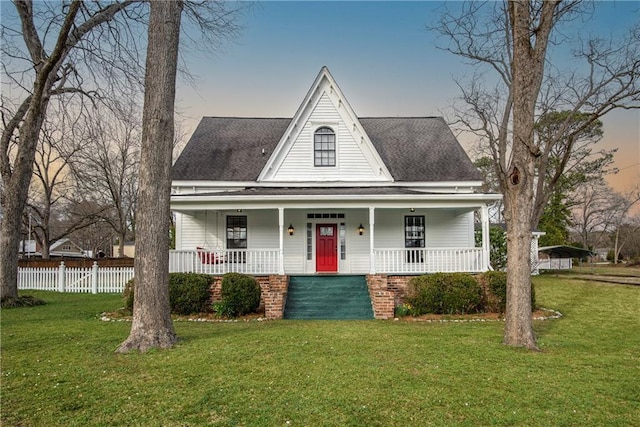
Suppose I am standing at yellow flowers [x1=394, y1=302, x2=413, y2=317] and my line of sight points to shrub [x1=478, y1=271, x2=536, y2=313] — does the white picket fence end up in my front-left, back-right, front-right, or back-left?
back-left

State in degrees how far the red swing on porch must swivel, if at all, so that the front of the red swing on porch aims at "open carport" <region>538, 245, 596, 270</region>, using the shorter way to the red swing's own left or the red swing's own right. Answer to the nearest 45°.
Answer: approximately 90° to the red swing's own left

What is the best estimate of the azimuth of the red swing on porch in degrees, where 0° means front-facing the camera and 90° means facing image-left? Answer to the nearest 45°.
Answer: approximately 315°

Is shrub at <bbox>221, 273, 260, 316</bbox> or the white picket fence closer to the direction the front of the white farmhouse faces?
the shrub

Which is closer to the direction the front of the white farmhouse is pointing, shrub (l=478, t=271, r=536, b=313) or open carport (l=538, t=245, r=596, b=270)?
the shrub

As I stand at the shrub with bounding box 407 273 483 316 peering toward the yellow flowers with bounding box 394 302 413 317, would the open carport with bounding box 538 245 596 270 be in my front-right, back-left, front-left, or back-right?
back-right
